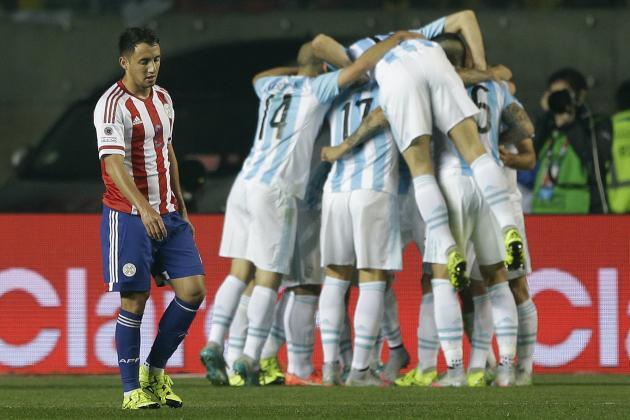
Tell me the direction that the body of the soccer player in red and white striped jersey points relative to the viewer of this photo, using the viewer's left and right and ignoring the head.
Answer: facing the viewer and to the right of the viewer

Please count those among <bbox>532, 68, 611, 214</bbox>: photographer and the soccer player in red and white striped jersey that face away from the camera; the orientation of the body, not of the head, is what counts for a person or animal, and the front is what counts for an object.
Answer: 0

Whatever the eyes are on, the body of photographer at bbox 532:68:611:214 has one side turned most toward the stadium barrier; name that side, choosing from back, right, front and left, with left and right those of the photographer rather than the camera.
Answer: front

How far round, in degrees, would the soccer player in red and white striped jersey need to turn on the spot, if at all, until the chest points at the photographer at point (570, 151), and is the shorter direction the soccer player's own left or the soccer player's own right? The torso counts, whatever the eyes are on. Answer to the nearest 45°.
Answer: approximately 90° to the soccer player's own left

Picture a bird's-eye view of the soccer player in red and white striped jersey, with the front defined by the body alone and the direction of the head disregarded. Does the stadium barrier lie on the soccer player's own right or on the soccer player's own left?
on the soccer player's own left

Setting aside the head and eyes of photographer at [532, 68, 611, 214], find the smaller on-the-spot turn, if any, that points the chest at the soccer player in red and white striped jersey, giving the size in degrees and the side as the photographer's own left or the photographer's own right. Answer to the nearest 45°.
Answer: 0° — they already face them
